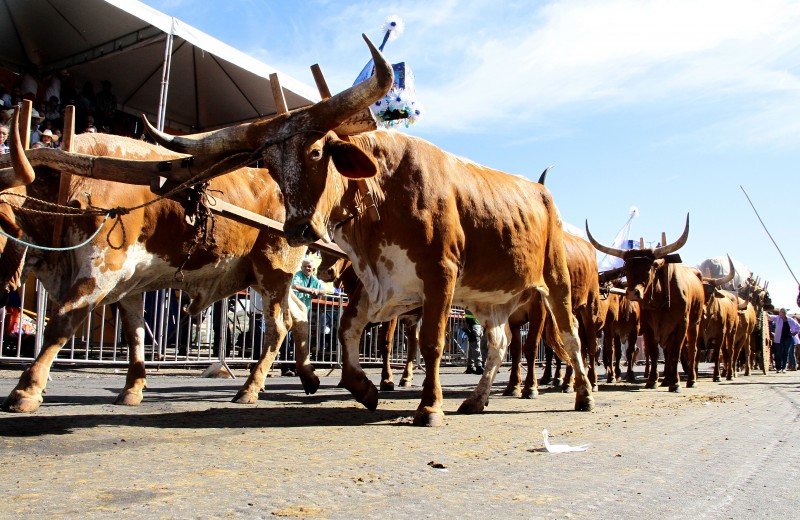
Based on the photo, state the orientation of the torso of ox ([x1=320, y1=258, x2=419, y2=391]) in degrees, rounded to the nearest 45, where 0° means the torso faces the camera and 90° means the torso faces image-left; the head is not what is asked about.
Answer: approximately 45°

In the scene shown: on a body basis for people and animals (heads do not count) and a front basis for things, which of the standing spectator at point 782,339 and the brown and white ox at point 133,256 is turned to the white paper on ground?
the standing spectator

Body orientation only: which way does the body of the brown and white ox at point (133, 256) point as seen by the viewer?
to the viewer's left

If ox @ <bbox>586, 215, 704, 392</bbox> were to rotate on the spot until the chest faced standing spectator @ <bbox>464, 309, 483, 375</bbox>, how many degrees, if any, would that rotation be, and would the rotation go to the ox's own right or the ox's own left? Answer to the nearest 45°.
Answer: approximately 90° to the ox's own right

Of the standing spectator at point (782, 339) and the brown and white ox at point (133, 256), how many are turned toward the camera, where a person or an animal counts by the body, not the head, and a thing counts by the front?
1

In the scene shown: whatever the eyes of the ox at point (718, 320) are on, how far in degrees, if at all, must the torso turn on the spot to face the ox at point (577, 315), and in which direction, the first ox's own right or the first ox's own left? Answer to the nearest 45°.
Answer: approximately 45° to the first ox's own left

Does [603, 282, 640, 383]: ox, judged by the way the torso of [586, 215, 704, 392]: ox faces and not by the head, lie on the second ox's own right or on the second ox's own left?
on the second ox's own right

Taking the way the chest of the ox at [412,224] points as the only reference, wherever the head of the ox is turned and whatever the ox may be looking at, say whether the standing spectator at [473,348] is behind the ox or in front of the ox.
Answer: behind

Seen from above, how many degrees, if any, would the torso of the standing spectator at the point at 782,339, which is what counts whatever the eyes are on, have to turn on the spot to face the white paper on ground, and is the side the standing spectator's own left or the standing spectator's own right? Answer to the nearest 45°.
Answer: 0° — they already face it

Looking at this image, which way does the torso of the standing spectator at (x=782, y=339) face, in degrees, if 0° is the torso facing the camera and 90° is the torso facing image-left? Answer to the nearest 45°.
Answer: approximately 0°

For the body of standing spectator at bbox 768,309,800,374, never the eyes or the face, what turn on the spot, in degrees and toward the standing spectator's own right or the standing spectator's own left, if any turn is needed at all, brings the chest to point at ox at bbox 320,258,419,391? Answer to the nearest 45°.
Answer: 0° — they already face it

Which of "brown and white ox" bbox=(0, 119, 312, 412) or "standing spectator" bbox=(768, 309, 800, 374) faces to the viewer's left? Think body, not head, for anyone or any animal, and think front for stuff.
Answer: the brown and white ox
